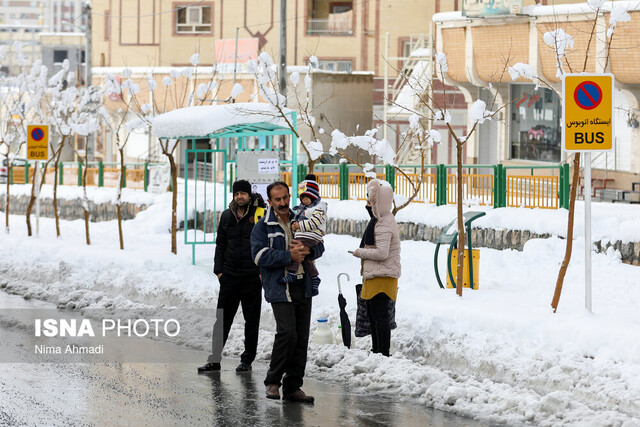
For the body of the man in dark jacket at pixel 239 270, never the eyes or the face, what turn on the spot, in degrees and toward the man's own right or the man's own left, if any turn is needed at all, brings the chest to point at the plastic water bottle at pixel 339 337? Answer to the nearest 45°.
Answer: approximately 135° to the man's own left

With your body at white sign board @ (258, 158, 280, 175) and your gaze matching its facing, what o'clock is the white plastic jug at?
The white plastic jug is roughly at 12 o'clock from the white sign board.

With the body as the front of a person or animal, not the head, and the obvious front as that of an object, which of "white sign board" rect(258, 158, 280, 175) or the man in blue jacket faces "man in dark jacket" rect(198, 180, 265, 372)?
the white sign board

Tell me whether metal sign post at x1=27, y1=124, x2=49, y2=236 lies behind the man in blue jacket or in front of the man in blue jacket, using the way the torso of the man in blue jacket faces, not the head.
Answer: behind

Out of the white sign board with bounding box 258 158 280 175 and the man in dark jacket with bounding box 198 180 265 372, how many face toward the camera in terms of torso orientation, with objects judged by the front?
2

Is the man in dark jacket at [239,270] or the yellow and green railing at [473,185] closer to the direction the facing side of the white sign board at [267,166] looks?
the man in dark jacket

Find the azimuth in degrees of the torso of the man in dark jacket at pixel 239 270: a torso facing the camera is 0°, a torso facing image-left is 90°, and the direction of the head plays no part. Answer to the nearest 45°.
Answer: approximately 0°

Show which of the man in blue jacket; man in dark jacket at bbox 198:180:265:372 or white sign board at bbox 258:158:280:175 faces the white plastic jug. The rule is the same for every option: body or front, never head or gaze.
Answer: the white sign board

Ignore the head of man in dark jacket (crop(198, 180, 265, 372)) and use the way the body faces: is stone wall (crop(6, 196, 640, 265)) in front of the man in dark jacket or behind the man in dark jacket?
behind
